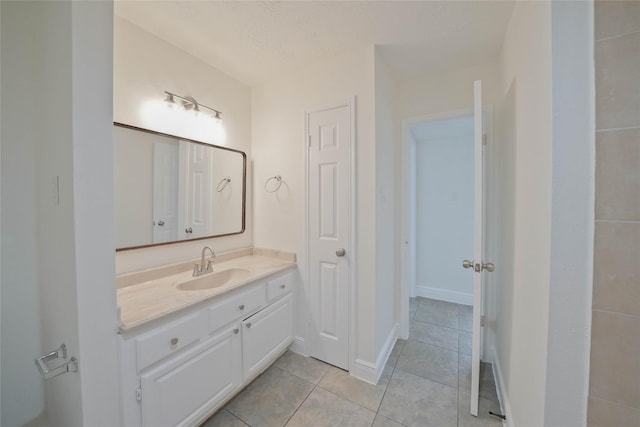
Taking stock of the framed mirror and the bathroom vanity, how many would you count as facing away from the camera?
0

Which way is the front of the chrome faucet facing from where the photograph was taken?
facing the viewer and to the right of the viewer

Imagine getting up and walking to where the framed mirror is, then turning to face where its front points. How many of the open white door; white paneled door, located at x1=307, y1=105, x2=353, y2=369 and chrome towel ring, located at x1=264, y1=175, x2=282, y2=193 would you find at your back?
0

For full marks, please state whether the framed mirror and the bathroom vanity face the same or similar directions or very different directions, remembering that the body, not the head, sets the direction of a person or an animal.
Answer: same or similar directions

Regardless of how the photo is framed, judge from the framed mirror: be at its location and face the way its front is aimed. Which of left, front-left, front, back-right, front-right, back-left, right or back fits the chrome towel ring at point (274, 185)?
front-left

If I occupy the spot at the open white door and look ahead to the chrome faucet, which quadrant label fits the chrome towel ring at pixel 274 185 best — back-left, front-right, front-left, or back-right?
front-right

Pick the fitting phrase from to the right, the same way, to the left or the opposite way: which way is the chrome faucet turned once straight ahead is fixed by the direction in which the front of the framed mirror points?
the same way

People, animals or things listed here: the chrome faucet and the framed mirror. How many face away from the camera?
0

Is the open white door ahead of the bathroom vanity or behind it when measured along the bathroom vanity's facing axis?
ahead

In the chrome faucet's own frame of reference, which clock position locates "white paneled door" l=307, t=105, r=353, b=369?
The white paneled door is roughly at 11 o'clock from the chrome faucet.

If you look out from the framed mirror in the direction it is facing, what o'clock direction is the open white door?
The open white door is roughly at 12 o'clock from the framed mirror.

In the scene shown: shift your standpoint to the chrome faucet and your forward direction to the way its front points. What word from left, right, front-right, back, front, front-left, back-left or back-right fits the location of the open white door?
front

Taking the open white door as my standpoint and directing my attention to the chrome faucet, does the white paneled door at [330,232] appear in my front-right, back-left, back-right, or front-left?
front-right
